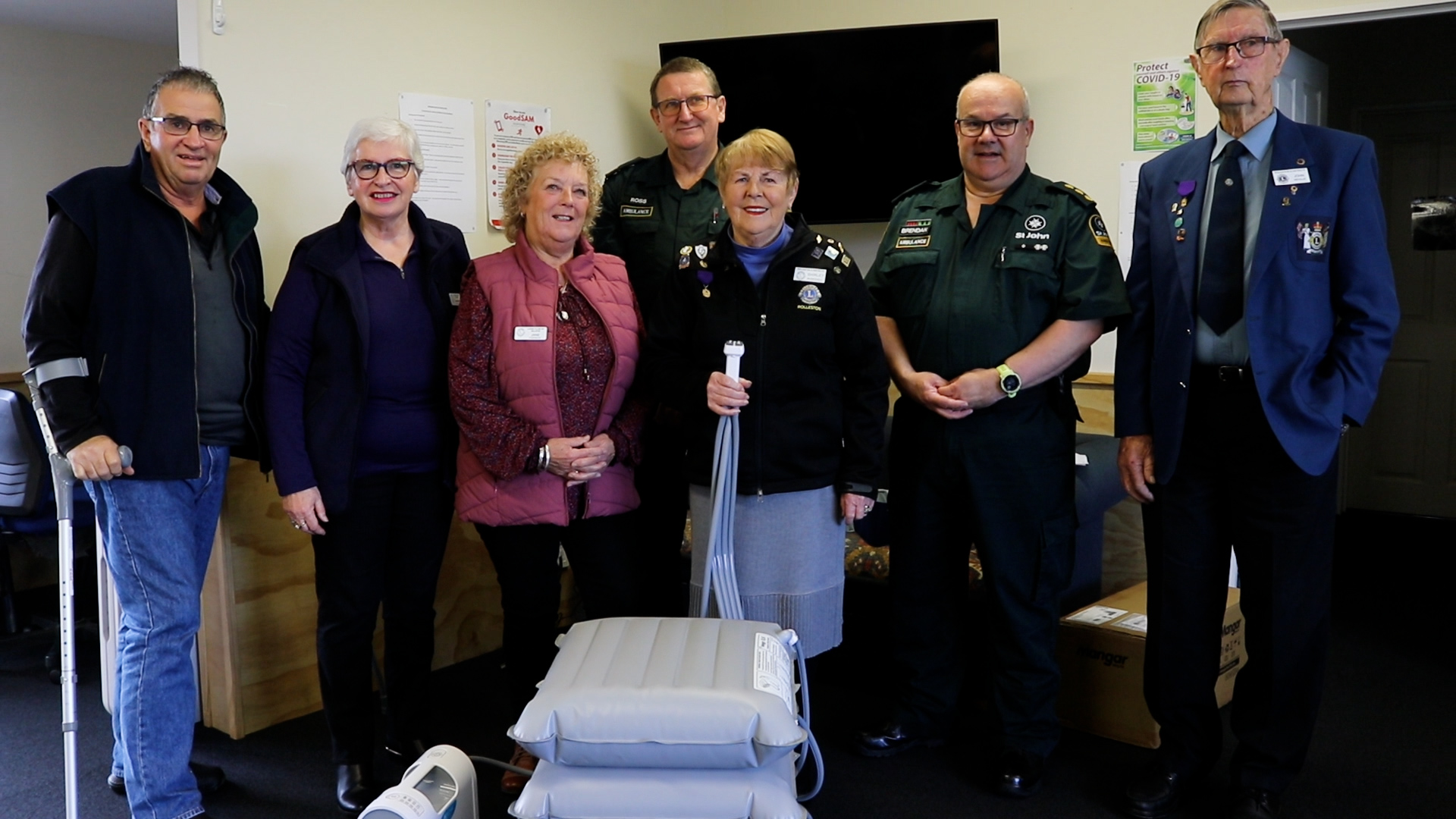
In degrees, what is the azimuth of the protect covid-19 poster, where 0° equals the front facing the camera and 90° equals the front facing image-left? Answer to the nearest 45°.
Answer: approximately 0°

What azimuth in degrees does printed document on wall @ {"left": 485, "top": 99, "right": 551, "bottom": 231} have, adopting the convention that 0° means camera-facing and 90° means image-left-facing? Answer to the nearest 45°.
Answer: approximately 315°

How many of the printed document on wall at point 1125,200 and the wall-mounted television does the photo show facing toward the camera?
2

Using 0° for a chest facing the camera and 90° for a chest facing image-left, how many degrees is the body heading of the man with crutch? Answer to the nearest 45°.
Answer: approximately 315°

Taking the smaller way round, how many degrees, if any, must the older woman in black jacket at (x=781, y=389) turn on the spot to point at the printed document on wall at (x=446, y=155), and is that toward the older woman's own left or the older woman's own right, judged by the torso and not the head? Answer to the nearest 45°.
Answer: approximately 135° to the older woman's own right

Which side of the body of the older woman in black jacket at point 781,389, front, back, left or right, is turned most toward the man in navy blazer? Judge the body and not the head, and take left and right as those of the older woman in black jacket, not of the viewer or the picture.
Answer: left
